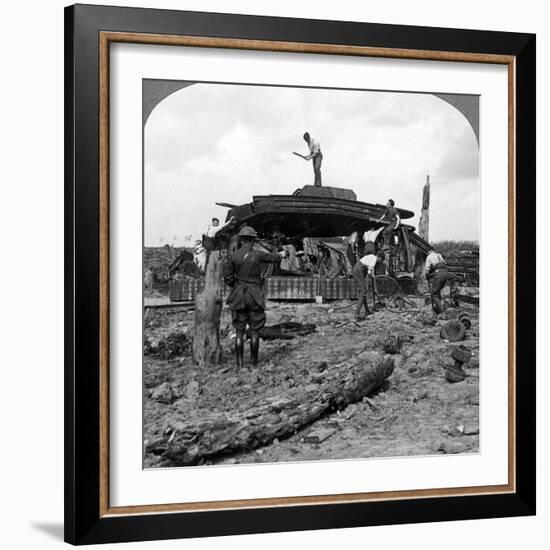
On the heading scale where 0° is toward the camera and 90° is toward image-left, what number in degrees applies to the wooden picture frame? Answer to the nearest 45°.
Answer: approximately 315°
